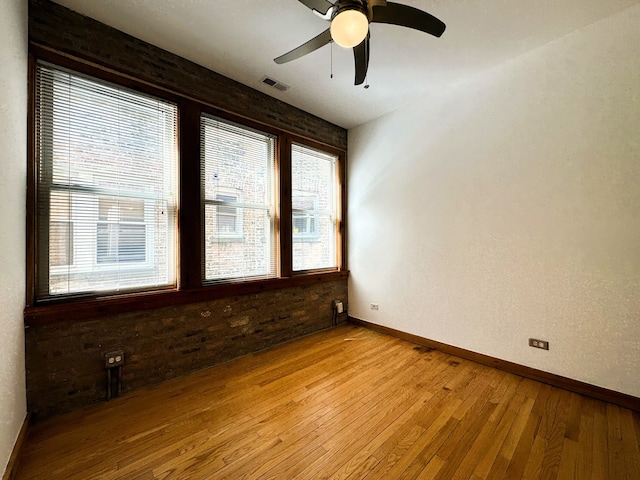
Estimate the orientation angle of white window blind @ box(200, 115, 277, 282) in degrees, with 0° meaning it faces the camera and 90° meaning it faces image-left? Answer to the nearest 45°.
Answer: approximately 315°

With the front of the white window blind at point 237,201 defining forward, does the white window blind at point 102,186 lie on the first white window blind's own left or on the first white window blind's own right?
on the first white window blind's own right

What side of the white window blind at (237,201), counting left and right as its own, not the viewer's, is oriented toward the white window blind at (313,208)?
left

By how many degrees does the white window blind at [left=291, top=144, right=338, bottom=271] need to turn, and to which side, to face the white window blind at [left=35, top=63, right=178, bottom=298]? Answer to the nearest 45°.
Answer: approximately 90° to its right

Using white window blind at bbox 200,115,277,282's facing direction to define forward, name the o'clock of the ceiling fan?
The ceiling fan is roughly at 1 o'clock from the white window blind.
